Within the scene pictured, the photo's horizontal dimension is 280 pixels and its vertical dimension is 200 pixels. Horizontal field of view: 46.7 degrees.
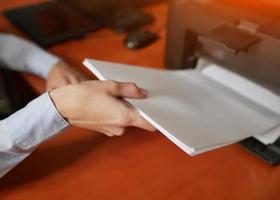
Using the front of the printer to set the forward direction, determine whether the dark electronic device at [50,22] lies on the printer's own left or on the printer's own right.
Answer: on the printer's own right

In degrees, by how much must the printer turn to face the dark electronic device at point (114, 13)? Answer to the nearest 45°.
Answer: approximately 90° to its right

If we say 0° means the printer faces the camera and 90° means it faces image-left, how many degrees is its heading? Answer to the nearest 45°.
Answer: approximately 45°
